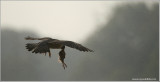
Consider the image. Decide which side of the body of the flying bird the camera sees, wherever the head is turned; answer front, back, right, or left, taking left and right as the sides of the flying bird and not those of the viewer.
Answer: right
